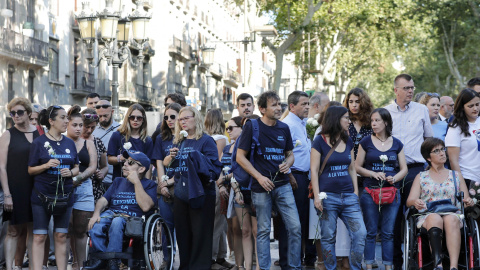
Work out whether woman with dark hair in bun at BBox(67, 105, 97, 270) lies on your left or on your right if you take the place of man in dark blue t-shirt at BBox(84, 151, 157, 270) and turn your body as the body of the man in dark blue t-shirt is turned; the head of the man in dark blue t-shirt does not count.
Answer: on your right

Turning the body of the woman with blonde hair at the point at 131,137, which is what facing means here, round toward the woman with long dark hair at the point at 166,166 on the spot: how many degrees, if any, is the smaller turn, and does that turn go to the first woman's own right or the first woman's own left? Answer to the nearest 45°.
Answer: approximately 45° to the first woman's own left

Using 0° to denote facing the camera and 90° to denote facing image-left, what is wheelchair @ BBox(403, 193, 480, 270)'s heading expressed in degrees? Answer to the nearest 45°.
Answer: approximately 0°
